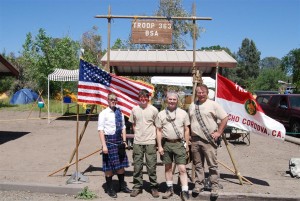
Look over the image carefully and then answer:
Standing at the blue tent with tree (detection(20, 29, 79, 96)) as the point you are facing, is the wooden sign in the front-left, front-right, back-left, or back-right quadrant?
back-right

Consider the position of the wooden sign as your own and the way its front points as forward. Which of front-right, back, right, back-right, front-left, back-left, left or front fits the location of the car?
back-left

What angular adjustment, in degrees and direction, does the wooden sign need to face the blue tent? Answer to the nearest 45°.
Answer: approximately 135° to its right

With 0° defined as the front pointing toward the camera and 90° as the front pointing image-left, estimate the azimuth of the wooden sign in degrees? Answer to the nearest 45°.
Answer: approximately 0°

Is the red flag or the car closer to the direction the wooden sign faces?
the red flag

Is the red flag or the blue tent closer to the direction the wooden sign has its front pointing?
the red flag
